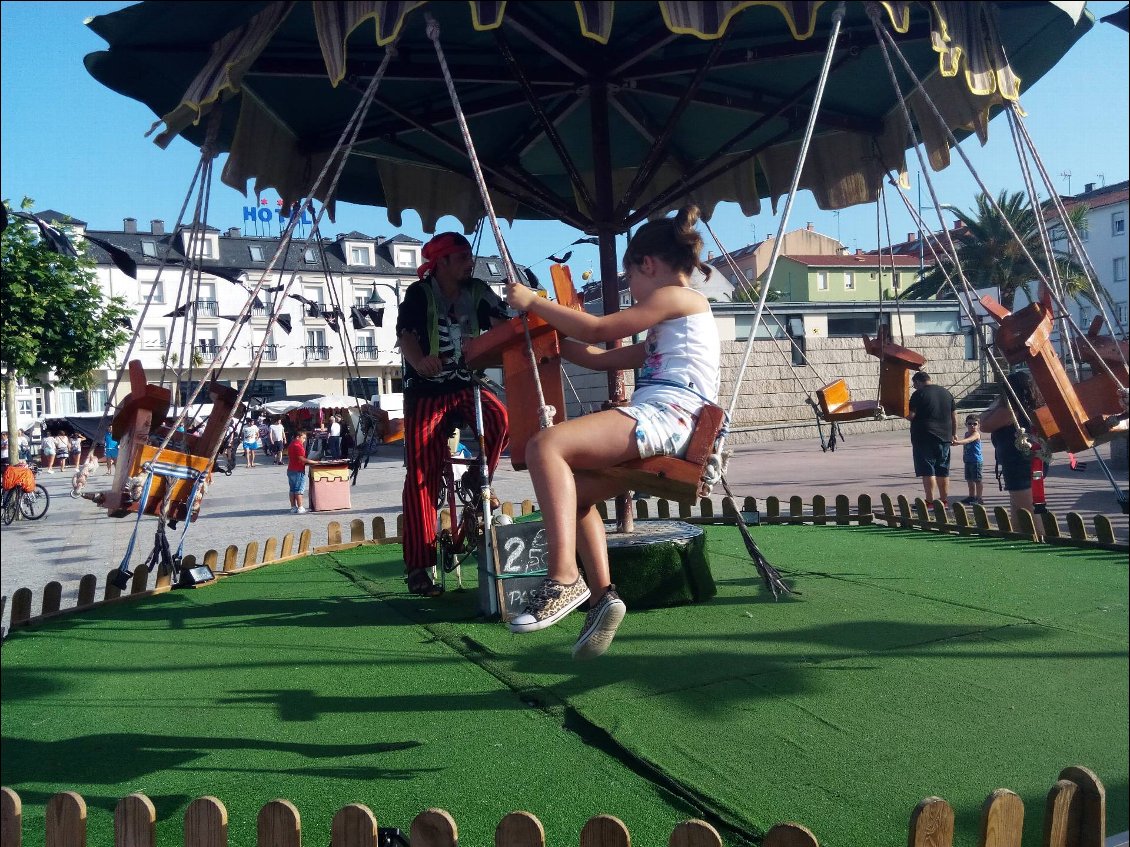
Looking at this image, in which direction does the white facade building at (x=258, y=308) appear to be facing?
toward the camera

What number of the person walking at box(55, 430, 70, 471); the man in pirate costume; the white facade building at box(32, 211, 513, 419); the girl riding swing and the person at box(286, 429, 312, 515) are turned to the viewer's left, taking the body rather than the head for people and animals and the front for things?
1

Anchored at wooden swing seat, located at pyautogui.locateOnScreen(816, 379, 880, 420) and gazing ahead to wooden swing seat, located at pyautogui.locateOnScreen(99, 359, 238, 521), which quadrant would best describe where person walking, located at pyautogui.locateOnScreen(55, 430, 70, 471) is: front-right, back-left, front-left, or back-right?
front-right

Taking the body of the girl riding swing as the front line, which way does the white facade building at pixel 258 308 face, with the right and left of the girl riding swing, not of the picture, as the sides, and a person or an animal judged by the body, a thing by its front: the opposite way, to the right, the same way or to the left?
to the left

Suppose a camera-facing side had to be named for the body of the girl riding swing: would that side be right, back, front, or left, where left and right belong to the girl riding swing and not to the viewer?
left

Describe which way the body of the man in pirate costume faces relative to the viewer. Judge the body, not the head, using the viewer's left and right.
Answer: facing the viewer and to the right of the viewer
